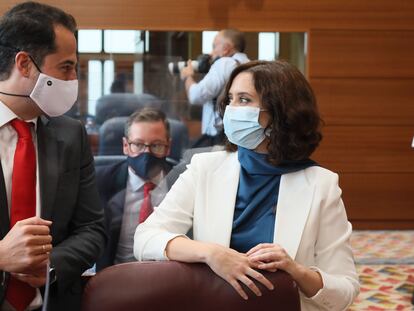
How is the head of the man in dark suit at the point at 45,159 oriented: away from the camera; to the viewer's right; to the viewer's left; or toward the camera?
to the viewer's right

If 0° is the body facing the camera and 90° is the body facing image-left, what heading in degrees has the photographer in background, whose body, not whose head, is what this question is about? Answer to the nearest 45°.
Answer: approximately 90°

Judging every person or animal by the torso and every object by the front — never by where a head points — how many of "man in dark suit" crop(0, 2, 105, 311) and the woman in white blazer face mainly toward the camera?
2

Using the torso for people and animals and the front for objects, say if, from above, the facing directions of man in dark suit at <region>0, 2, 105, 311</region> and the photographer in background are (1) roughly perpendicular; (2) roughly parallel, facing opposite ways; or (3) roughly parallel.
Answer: roughly perpendicular

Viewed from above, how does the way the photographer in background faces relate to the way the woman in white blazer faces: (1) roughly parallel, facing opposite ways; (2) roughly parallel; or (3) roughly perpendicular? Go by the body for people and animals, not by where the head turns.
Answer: roughly perpendicular

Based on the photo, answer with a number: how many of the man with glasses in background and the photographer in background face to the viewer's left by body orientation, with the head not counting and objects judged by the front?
1

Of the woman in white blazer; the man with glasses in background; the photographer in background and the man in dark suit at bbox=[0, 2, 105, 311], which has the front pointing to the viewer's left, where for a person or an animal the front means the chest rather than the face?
the photographer in background

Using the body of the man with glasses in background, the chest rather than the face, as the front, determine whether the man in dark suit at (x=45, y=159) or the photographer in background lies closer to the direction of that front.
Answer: the man in dark suit
